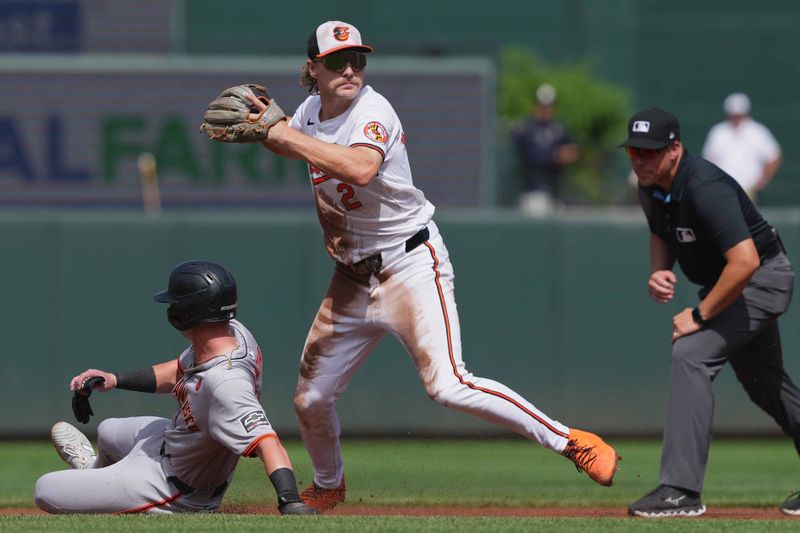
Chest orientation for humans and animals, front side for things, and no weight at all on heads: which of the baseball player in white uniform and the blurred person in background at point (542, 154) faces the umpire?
the blurred person in background

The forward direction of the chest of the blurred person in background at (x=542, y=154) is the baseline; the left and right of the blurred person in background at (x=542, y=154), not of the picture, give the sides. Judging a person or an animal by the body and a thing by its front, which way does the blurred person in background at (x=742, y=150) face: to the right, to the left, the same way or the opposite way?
the same way

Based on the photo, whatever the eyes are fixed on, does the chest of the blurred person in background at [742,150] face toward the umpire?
yes

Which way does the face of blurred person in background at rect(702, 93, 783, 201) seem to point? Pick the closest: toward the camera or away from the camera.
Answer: toward the camera

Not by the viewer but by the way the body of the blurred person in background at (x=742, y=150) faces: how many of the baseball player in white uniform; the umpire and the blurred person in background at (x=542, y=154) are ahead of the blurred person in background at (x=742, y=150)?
2

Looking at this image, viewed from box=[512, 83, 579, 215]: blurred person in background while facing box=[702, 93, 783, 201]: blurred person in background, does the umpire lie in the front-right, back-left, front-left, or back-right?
front-right

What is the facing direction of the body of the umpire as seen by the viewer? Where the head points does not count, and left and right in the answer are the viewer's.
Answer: facing the viewer and to the left of the viewer

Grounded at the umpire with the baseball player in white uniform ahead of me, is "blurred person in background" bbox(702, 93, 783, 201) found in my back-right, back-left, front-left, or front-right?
back-right

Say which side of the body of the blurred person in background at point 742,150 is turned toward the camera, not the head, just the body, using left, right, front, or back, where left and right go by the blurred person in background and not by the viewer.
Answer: front

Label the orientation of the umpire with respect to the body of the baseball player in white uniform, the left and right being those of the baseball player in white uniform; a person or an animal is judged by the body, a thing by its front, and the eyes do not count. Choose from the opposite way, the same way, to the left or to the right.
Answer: the same way

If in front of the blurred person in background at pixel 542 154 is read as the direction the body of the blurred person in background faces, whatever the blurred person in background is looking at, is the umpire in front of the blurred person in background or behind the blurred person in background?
in front

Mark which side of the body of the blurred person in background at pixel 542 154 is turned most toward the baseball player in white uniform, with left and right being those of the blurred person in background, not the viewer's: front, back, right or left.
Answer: front

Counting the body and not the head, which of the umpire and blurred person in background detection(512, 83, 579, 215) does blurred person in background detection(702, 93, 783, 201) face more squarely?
the umpire

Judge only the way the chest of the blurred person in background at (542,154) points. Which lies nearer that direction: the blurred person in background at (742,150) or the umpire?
the umpire

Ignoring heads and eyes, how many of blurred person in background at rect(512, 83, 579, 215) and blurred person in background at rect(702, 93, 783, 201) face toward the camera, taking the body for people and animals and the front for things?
2

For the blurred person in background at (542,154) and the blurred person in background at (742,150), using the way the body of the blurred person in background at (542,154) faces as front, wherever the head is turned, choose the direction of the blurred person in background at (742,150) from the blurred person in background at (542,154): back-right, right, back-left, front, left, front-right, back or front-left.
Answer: front-left

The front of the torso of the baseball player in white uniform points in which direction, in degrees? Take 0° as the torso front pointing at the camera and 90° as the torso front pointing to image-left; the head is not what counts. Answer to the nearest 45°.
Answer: approximately 45°
